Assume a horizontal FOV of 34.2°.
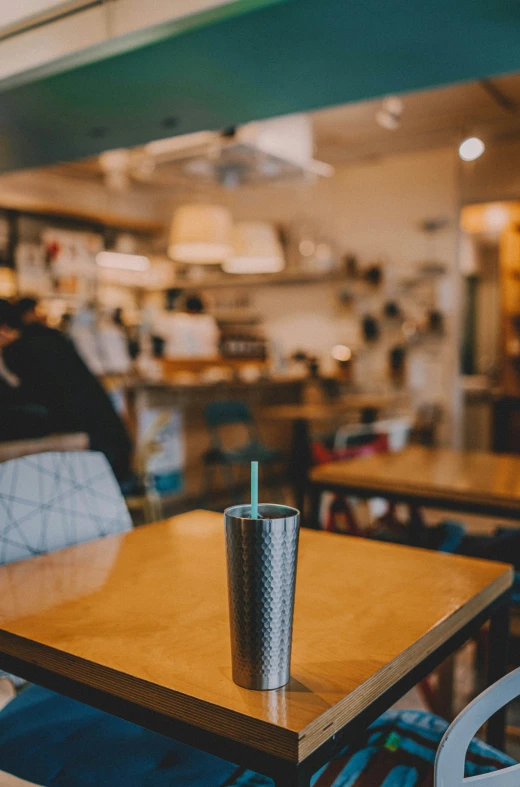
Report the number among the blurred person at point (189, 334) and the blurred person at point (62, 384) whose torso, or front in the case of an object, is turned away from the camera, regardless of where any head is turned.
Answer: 1
